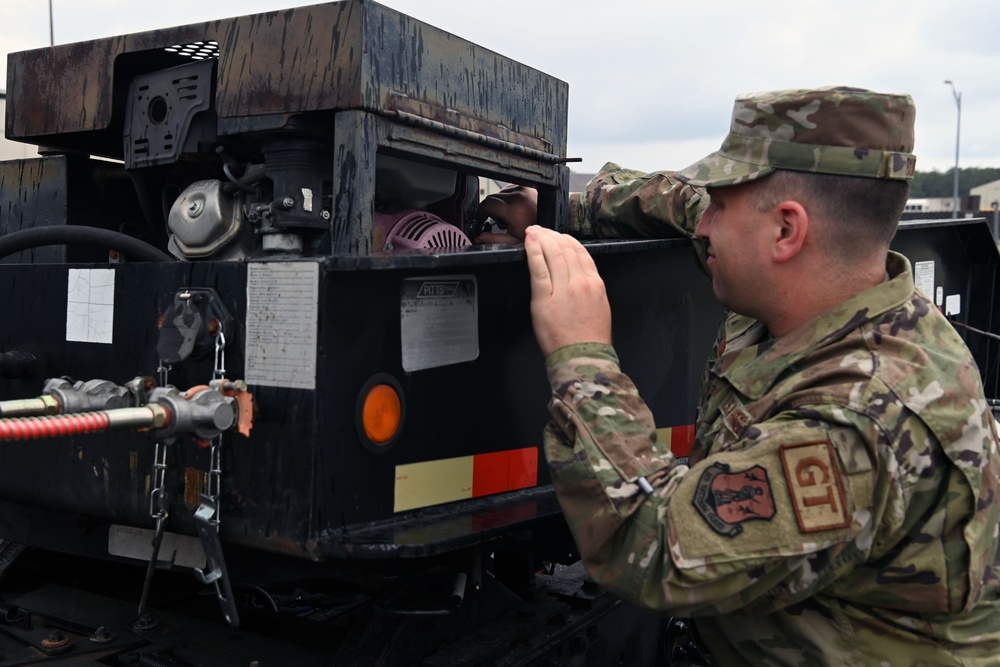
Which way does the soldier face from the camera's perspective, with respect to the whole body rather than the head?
to the viewer's left
